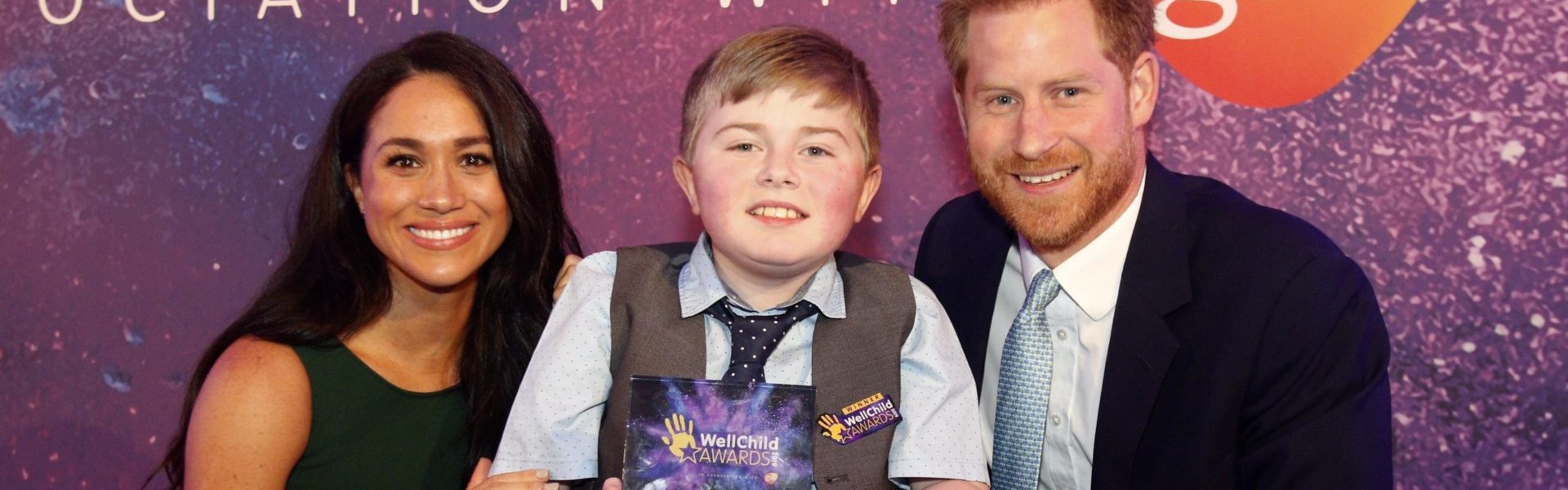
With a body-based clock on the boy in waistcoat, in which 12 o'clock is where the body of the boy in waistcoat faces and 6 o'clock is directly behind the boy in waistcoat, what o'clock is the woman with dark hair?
The woman with dark hair is roughly at 4 o'clock from the boy in waistcoat.

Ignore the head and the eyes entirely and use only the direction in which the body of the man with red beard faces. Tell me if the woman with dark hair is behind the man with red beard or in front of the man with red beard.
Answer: in front

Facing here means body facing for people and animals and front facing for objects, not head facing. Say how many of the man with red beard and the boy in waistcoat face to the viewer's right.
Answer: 0

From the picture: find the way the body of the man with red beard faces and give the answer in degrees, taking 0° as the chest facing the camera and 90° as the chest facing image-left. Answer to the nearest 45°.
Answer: approximately 45°

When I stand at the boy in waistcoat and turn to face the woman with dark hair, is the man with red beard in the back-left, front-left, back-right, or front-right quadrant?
back-right

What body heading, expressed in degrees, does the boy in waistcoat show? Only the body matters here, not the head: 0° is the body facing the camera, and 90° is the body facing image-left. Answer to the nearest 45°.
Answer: approximately 0°

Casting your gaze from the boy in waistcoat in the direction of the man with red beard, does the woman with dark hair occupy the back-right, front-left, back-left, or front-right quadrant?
back-left
